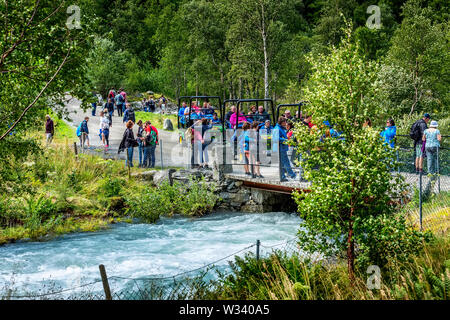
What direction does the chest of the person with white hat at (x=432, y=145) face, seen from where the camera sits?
away from the camera

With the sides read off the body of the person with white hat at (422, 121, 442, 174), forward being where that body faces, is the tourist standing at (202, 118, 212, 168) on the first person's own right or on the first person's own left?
on the first person's own left

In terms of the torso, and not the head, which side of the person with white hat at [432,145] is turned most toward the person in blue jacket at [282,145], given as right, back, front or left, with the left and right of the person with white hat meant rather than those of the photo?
left

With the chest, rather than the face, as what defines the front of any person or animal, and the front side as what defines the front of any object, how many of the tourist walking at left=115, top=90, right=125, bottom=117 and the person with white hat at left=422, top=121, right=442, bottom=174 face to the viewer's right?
0

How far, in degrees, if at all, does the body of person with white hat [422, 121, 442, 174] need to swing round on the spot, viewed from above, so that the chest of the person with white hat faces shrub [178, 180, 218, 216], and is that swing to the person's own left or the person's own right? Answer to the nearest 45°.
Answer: approximately 90° to the person's own left
